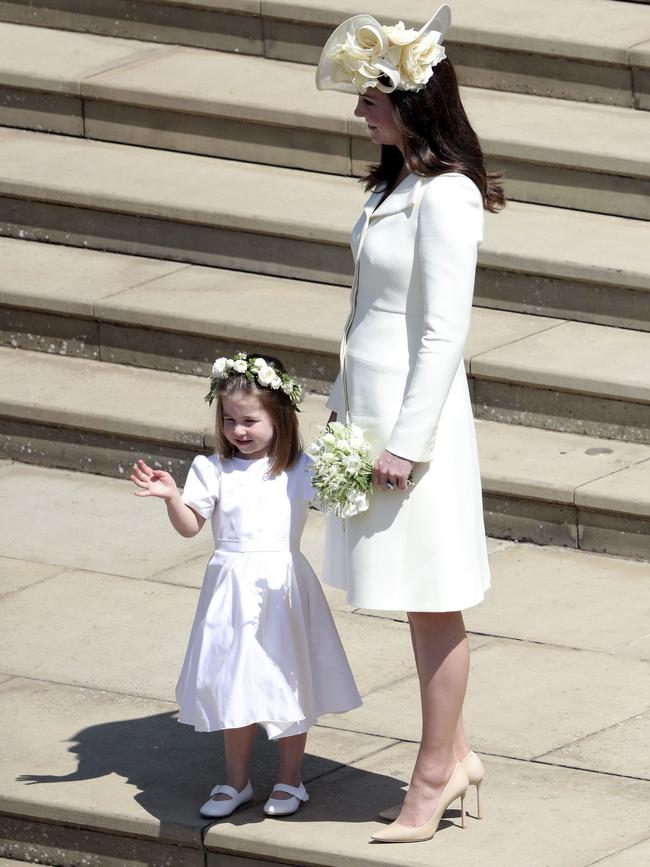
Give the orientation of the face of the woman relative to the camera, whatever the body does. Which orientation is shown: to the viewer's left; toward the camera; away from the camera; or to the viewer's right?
to the viewer's left

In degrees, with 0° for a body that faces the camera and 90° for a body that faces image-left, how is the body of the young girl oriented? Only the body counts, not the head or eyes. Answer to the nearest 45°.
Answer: approximately 45°

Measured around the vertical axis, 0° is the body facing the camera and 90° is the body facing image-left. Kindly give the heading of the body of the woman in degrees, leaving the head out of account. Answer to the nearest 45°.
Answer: approximately 90°

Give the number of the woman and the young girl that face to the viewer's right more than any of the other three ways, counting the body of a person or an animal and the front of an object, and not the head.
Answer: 0

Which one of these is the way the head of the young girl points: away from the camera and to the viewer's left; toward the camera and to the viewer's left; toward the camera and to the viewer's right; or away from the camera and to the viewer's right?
toward the camera and to the viewer's left
